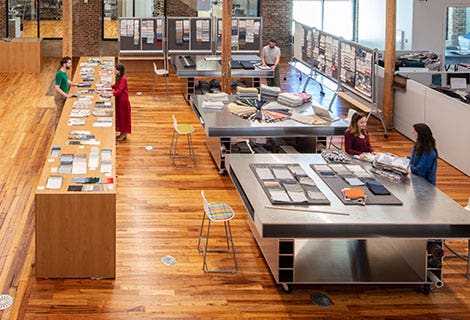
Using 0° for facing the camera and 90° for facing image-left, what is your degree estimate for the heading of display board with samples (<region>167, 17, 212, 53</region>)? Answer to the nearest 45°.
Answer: approximately 0°

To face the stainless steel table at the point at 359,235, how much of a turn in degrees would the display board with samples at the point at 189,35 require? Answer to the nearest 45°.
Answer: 0° — it already faces it

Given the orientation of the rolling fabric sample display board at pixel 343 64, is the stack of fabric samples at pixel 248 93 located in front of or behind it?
in front

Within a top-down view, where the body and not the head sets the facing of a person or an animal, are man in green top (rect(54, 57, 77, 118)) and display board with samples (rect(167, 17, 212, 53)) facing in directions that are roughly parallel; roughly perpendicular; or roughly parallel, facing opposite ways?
roughly perpendicular

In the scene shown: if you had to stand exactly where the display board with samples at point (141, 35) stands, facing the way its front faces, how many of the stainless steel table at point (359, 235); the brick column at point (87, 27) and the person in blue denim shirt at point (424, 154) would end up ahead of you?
2

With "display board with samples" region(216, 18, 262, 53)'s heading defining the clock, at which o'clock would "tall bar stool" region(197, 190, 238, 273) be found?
The tall bar stool is roughly at 12 o'clock from the display board with samples.

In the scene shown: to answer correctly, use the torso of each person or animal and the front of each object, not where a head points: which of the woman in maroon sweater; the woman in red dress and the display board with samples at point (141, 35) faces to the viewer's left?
the woman in red dress

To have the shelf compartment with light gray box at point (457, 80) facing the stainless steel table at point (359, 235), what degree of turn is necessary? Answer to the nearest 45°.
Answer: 0° — it already faces it

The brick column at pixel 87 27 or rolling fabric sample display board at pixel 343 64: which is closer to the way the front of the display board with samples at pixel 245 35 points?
the rolling fabric sample display board
